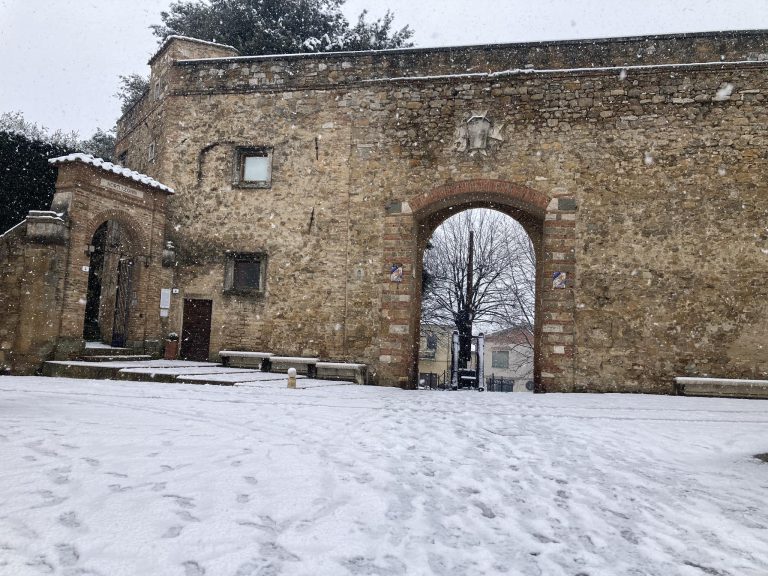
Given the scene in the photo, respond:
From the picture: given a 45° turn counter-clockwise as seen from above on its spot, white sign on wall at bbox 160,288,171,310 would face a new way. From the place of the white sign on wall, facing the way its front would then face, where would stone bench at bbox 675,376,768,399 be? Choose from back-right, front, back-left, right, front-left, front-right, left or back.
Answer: front

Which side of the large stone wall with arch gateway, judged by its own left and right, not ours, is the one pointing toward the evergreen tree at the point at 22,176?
right

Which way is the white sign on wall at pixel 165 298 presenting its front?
toward the camera

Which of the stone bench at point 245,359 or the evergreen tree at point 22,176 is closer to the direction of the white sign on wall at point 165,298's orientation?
the stone bench

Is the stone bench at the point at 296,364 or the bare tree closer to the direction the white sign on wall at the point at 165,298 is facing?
the stone bench

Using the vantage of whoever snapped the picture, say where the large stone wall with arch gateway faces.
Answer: facing the viewer

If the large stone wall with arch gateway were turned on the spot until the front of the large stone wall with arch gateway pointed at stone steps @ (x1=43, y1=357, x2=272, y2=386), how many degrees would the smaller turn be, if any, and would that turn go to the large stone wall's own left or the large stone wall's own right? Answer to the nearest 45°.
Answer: approximately 90° to the large stone wall's own right

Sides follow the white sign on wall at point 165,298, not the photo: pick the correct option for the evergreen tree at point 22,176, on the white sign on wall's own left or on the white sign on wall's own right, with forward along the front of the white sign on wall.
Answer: on the white sign on wall's own right

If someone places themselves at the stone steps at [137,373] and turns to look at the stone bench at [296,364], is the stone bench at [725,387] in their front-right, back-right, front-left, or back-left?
front-right

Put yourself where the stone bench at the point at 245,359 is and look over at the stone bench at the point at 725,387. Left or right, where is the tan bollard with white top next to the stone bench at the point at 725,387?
right

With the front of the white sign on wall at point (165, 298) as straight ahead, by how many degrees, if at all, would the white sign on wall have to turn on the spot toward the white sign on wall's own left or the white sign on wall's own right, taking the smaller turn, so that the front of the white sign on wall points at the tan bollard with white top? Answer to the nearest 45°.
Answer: approximately 45° to the white sign on wall's own left

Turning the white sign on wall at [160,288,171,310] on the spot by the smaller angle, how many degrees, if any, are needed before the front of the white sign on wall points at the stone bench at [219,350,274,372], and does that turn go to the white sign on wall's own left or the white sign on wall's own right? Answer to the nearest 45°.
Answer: approximately 45° to the white sign on wall's own left

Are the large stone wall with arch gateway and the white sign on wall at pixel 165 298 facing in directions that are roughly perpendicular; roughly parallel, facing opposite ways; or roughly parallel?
roughly parallel

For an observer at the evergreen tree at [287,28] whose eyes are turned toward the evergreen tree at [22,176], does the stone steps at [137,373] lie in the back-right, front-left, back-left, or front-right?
front-left
